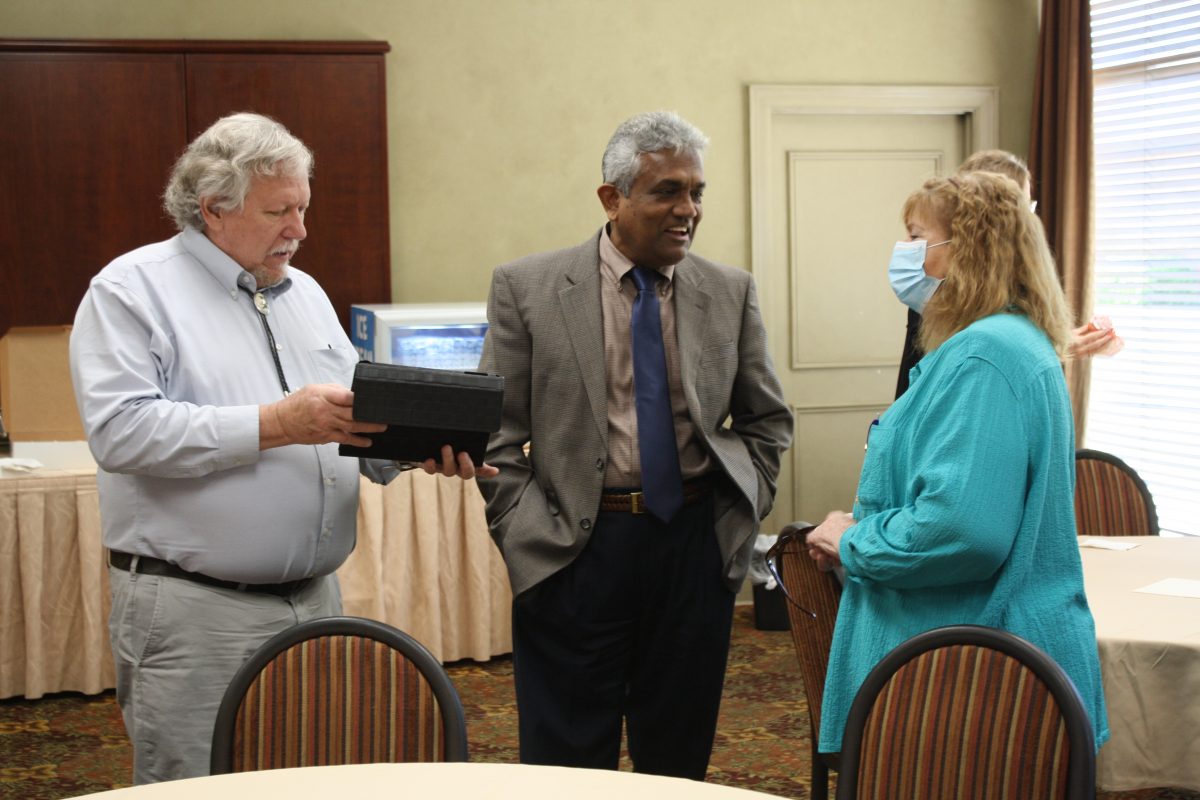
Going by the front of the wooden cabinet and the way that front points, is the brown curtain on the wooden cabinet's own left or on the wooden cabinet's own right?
on the wooden cabinet's own left

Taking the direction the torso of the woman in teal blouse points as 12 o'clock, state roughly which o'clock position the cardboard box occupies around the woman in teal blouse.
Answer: The cardboard box is roughly at 1 o'clock from the woman in teal blouse.

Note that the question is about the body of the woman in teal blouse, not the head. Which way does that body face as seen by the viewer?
to the viewer's left

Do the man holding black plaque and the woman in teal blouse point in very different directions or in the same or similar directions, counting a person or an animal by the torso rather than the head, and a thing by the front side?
very different directions

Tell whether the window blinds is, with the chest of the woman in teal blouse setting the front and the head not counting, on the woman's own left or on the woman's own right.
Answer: on the woman's own right

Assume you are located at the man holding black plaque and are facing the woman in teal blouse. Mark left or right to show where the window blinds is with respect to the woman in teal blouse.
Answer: left

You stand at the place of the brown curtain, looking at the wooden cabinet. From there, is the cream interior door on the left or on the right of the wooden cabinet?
right

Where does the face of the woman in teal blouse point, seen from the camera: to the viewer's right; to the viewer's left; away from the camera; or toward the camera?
to the viewer's left

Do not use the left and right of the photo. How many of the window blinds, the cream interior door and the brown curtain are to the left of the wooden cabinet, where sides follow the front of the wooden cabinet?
3

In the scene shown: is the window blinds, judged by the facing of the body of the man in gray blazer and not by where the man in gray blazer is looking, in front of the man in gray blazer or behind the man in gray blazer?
behind

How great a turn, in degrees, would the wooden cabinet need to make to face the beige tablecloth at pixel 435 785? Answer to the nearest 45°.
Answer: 0° — it already faces it

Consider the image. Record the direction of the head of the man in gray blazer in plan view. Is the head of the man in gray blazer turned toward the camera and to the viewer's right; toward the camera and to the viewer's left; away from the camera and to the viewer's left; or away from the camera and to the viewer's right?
toward the camera and to the viewer's right

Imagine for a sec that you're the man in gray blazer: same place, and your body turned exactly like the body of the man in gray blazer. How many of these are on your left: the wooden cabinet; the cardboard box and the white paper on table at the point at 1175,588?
1

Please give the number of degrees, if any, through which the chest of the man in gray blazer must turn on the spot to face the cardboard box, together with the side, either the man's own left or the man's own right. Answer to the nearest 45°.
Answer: approximately 135° to the man's own right

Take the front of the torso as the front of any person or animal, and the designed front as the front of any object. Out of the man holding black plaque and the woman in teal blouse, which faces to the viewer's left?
the woman in teal blouse
